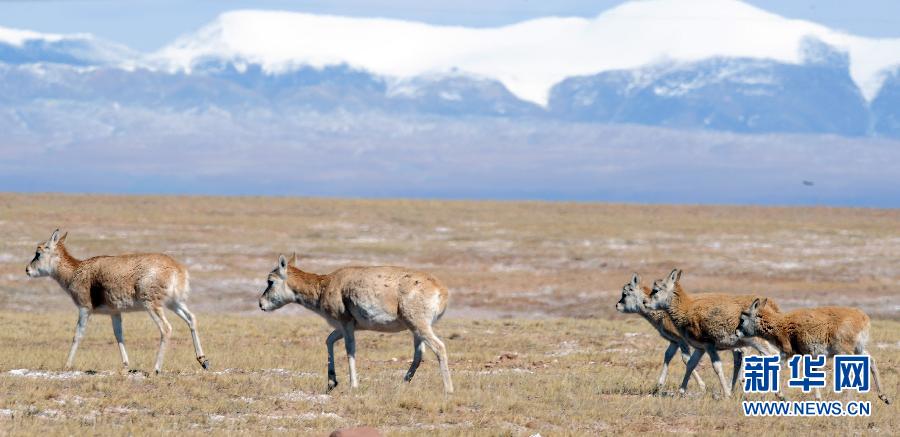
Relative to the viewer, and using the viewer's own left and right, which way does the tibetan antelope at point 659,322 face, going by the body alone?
facing to the left of the viewer

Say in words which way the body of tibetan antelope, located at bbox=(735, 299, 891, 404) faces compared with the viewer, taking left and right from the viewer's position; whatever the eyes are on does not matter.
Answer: facing to the left of the viewer

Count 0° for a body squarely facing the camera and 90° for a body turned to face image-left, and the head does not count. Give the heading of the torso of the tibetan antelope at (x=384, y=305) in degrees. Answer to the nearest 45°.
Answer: approximately 90°

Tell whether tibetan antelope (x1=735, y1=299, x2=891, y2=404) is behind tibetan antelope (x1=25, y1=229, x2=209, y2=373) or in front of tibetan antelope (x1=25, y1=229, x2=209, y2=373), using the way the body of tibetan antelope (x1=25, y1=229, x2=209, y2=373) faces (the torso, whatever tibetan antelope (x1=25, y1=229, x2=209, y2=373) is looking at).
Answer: behind

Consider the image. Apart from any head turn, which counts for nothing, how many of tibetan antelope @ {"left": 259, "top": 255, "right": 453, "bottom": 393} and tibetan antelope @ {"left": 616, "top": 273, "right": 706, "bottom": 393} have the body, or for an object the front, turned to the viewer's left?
2

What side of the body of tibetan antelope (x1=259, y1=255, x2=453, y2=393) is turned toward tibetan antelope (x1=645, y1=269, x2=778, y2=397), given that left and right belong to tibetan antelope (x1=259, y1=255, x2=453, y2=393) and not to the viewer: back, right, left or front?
back

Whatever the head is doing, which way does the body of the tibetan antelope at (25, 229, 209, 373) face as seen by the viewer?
to the viewer's left

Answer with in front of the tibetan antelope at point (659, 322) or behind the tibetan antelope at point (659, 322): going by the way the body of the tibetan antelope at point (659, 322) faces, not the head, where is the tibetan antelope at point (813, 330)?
behind
